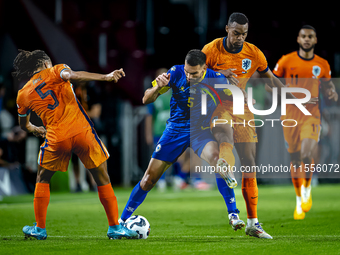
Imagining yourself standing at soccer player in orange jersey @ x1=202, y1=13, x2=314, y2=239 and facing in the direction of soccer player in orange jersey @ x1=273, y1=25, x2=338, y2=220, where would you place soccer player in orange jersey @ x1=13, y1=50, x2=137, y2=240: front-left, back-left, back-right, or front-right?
back-left

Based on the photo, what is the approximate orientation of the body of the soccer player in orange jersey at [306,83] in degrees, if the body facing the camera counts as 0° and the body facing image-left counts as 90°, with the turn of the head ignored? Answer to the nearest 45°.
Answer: approximately 0°

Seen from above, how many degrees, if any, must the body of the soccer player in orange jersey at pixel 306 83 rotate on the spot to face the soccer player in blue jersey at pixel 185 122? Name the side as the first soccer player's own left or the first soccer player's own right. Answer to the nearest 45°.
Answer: approximately 45° to the first soccer player's own right

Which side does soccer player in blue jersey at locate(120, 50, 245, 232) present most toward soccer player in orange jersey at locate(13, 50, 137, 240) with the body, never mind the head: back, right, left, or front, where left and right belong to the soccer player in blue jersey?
right

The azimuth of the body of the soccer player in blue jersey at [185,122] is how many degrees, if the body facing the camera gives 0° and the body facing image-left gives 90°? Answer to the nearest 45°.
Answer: approximately 0°

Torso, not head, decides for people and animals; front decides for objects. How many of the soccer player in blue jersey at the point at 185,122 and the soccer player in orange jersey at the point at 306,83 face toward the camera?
2

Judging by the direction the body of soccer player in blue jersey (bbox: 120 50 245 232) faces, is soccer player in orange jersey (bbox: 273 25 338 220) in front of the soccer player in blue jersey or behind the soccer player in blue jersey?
behind
